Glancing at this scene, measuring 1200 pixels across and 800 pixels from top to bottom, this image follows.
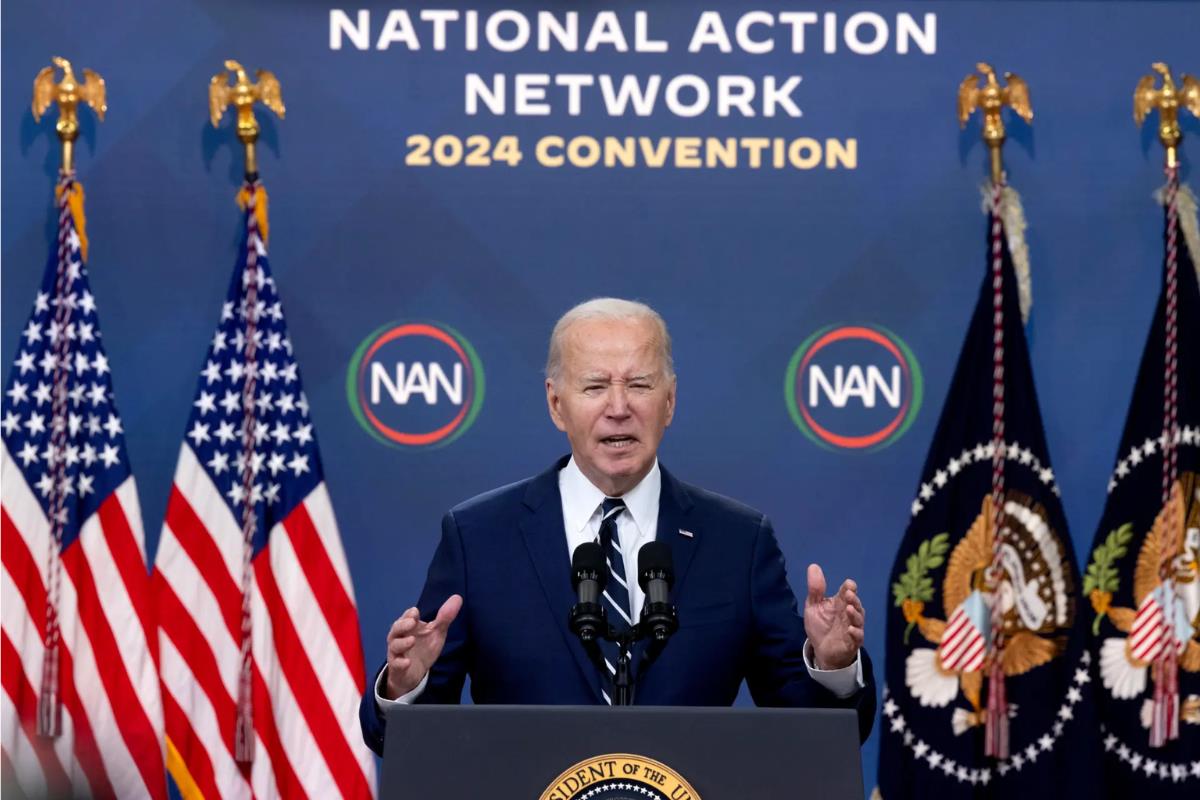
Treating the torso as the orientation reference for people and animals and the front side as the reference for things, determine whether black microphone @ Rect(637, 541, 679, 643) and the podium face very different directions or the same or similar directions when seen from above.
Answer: very different directions

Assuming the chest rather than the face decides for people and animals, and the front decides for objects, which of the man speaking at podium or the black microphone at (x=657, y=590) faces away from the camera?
the black microphone

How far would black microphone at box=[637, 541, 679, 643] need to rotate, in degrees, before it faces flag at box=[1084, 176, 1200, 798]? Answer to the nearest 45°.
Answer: approximately 45° to its right

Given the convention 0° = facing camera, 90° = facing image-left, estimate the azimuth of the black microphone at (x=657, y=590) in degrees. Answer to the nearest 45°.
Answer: approximately 180°

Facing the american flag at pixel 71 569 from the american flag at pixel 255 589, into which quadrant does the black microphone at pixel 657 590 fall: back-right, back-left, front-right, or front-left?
back-left

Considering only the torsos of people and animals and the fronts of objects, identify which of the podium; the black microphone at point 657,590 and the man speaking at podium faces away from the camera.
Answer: the black microphone

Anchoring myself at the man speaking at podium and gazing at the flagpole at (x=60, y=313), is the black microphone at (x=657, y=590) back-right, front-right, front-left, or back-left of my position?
back-left

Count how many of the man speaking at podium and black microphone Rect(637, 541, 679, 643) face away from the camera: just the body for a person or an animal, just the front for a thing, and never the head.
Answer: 1

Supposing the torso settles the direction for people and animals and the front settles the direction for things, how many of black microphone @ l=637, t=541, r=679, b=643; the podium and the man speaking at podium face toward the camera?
2
